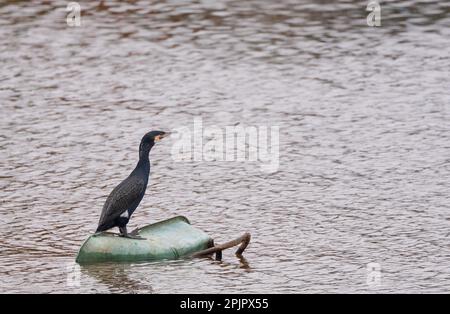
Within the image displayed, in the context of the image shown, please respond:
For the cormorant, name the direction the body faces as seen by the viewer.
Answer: to the viewer's right
